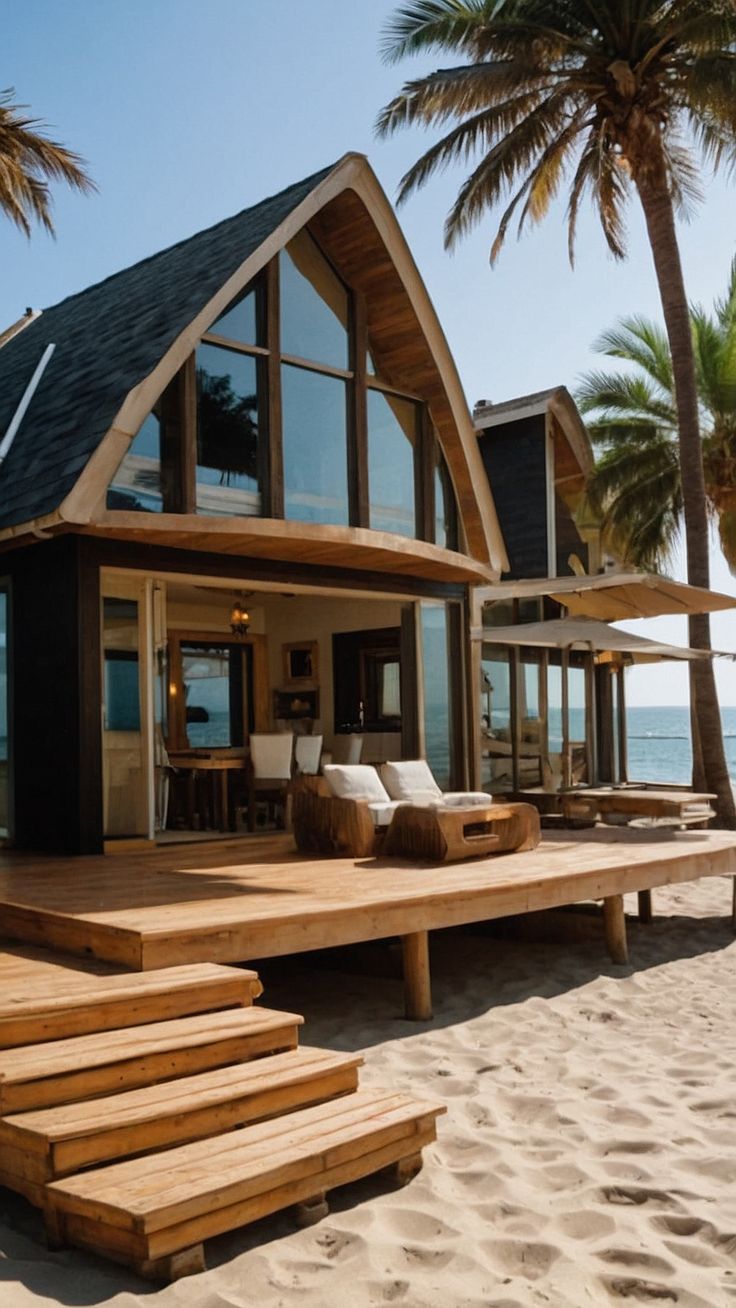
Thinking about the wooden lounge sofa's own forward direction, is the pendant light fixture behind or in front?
behind

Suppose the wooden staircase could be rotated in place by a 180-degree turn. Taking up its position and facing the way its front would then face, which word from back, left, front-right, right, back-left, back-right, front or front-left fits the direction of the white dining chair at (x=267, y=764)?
front-right

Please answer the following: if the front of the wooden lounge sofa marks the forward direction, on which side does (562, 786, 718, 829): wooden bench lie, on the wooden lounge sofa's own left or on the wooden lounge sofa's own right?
on the wooden lounge sofa's own left

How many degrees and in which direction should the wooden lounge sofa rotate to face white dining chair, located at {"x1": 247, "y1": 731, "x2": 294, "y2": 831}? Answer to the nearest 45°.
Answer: approximately 180°

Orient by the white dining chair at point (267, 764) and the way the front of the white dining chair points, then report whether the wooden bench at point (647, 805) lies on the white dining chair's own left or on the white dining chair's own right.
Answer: on the white dining chair's own right

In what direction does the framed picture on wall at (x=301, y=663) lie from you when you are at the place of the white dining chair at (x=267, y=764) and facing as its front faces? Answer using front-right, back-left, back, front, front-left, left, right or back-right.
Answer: front-right

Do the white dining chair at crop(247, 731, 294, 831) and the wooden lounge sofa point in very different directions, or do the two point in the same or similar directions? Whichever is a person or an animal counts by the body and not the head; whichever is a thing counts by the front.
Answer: very different directions

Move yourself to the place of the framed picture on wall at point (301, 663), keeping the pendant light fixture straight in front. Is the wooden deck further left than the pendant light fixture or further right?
left

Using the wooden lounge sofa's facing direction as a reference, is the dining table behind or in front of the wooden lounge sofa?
behind

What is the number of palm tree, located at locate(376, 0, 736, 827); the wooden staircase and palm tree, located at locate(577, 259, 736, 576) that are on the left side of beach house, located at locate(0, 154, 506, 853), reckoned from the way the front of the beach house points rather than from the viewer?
2
